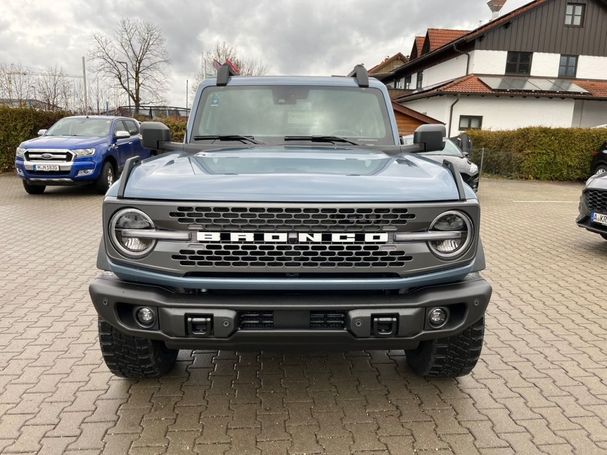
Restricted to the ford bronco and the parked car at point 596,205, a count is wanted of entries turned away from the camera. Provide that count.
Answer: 0

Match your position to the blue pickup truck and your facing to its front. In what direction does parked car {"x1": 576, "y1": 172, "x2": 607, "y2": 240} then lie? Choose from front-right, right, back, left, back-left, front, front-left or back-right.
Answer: left

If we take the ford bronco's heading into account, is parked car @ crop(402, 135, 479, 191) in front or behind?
behind

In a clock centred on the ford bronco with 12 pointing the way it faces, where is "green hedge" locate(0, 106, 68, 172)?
The green hedge is roughly at 5 o'clock from the ford bronco.

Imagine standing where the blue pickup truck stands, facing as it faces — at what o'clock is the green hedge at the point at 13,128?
The green hedge is roughly at 4 o'clock from the blue pickup truck.

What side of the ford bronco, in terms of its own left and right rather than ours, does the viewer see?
front

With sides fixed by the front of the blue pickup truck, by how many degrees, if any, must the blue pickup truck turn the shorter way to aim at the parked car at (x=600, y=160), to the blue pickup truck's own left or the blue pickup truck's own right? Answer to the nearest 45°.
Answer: approximately 135° to the blue pickup truck's own left

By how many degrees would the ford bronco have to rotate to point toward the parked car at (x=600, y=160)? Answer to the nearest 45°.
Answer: approximately 135° to its left

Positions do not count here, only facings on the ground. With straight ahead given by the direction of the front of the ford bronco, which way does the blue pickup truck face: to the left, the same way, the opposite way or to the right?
the same way

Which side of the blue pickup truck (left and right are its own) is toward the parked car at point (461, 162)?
left

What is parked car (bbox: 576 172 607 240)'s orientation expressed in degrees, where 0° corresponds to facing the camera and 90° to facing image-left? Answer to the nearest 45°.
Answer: approximately 45°

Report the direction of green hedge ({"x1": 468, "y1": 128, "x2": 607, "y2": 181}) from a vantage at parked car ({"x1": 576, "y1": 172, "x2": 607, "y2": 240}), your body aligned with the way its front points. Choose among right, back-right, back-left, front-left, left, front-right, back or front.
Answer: back-right

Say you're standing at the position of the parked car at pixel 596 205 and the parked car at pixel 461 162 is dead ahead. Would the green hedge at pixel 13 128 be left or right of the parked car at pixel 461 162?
left

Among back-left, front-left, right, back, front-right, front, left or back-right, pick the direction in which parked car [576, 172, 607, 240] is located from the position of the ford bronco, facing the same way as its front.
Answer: back-left

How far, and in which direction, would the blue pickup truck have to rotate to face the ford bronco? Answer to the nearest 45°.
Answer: approximately 45° to its left
